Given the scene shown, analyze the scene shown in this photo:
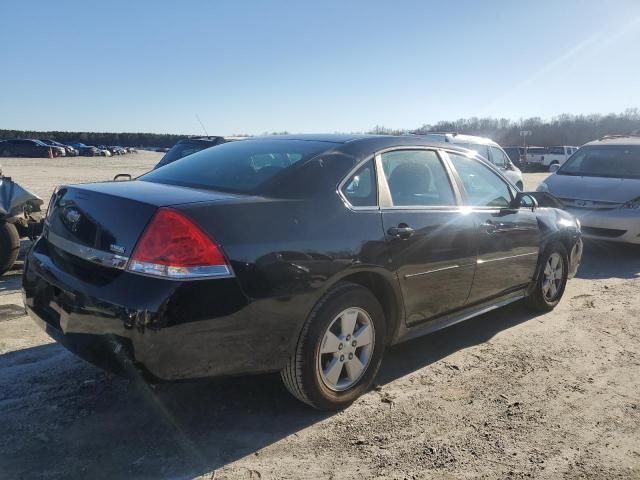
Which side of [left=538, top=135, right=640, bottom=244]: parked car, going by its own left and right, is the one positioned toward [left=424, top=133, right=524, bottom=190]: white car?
right

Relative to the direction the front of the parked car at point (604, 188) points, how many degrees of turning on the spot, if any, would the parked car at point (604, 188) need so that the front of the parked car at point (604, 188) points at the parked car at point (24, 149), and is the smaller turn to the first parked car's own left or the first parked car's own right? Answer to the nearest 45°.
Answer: approximately 90° to the first parked car's own right

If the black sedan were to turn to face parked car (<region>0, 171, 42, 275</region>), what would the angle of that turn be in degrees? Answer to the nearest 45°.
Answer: approximately 90° to its left

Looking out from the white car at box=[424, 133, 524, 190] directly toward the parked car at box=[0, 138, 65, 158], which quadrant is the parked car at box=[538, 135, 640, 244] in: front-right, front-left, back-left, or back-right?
back-left

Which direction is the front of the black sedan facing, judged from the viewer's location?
facing away from the viewer and to the right of the viewer

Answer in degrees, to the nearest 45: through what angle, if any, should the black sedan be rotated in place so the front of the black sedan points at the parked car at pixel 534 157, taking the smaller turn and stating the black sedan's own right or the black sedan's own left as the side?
0° — it already faces it

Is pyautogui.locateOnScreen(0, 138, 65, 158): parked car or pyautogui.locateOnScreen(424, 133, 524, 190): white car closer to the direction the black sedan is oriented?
the white car

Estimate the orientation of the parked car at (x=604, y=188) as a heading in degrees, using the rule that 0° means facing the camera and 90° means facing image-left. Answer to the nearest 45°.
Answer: approximately 45°

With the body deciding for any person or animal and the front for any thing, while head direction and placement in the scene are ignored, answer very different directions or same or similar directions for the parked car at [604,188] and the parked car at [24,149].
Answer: very different directions

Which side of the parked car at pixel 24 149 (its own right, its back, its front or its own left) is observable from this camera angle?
right

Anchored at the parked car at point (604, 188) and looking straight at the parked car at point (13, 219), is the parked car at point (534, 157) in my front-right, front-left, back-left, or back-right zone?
back-right

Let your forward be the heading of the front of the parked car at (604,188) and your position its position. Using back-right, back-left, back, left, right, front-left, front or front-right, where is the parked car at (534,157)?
back-right
